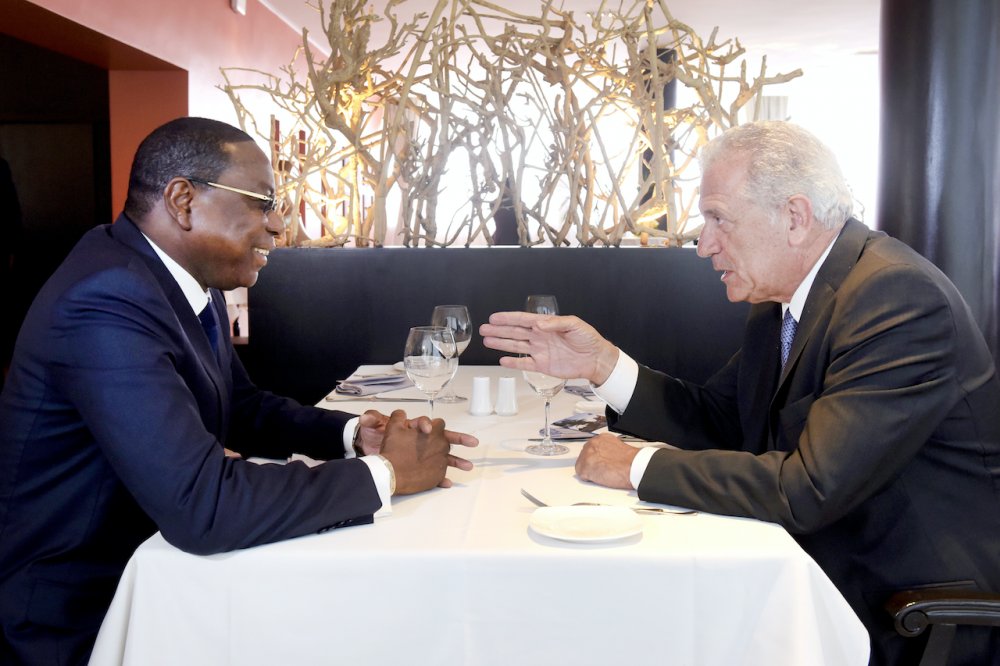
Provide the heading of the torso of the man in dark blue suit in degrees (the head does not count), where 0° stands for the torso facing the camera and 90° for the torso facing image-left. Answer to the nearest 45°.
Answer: approximately 270°

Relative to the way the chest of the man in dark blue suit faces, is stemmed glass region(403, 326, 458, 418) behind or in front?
in front

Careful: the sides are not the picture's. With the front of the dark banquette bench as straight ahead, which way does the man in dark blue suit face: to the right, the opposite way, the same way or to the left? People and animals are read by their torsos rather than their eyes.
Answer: to the left

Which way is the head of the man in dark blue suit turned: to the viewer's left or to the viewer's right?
to the viewer's right

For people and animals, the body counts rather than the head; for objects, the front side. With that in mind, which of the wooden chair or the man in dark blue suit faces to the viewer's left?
the wooden chair

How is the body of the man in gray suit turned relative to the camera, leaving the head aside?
to the viewer's left

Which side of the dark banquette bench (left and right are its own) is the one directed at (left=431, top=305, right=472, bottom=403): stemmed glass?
front

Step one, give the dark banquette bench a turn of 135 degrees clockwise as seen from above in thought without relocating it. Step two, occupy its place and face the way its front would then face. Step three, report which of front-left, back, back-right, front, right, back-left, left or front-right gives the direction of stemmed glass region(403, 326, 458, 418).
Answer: back-left

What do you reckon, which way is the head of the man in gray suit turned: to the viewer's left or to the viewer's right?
to the viewer's left

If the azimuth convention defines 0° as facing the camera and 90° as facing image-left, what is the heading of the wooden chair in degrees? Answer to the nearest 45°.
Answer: approximately 90°

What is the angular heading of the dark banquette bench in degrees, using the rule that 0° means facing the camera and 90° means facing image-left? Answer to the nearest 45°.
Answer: approximately 0°

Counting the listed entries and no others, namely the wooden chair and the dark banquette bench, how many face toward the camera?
1
